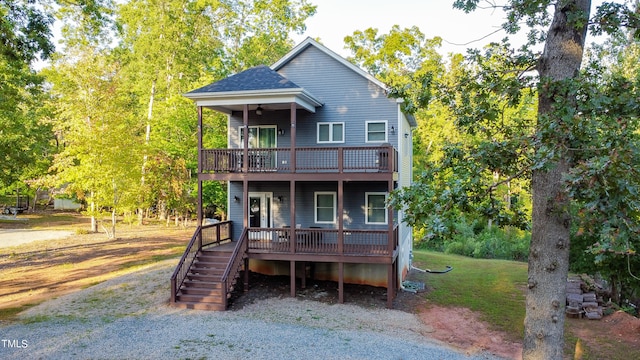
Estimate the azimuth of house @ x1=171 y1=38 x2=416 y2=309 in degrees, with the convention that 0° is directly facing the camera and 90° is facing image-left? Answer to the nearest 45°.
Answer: approximately 0°

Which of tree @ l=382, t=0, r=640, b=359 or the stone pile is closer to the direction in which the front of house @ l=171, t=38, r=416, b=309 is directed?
the tree

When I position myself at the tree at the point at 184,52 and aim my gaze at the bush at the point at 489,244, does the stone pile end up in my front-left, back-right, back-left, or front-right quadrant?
front-right

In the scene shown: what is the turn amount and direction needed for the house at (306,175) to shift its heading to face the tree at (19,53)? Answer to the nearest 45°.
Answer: approximately 90° to its right

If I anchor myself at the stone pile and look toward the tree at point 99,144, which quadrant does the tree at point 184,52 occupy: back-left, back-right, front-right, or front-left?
front-right

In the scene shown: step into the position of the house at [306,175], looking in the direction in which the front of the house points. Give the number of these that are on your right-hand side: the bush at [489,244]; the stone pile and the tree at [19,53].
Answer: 1

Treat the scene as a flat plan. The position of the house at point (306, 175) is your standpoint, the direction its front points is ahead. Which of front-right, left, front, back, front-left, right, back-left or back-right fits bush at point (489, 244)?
back-left

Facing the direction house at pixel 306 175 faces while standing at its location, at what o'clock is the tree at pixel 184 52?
The tree is roughly at 5 o'clock from the house.

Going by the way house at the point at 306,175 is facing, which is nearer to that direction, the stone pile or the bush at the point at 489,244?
the stone pile

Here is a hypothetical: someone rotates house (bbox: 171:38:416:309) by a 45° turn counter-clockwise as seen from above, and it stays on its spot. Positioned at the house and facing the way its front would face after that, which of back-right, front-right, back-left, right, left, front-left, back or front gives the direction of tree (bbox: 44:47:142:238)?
back

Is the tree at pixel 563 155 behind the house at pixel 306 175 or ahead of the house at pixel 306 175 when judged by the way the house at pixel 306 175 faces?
ahead

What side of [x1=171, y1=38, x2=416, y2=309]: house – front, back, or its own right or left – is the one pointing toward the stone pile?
left
